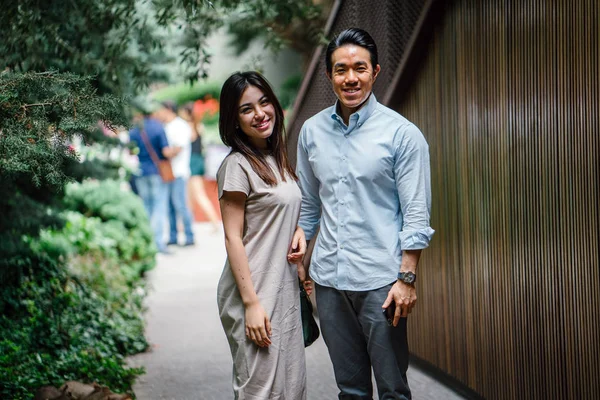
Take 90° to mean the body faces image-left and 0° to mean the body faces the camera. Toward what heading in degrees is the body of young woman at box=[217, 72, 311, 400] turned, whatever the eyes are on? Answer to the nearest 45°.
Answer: approximately 315°

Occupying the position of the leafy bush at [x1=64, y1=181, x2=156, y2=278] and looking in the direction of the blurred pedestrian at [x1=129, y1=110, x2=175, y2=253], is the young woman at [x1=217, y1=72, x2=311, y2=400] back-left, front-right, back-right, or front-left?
back-right

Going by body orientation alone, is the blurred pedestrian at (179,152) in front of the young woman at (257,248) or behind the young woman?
behind

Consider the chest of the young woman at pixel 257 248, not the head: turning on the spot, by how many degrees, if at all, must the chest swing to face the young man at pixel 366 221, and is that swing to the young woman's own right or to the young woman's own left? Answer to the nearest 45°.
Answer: approximately 45° to the young woman's own left

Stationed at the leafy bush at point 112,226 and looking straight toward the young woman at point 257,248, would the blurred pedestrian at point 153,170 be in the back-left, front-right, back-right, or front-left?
back-left

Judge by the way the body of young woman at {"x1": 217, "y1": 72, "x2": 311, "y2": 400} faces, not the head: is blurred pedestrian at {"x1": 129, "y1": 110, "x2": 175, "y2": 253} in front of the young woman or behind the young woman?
behind
